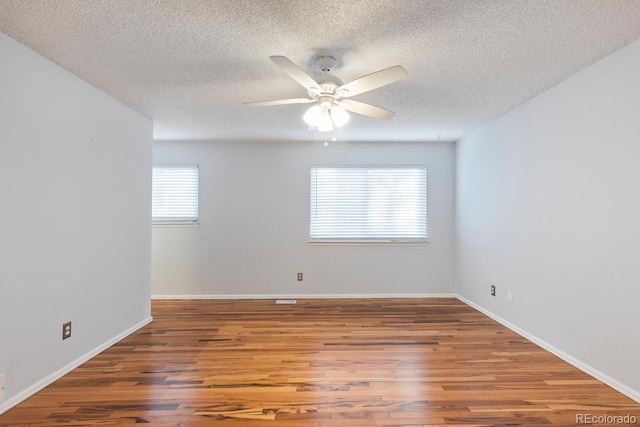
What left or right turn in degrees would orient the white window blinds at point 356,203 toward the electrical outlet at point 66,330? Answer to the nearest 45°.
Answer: approximately 45° to its right

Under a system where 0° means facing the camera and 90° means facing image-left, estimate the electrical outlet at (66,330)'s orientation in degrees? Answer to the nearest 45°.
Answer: approximately 315°

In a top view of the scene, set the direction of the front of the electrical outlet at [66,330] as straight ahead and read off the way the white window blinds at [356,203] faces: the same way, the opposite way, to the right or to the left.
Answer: to the right

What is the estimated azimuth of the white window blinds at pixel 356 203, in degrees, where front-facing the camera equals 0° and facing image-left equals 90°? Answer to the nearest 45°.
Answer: approximately 0°

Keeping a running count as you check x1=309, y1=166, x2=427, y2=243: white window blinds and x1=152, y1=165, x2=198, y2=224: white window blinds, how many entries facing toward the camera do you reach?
2

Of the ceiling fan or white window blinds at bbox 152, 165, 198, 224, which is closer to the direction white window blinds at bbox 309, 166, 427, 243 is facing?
the ceiling fan

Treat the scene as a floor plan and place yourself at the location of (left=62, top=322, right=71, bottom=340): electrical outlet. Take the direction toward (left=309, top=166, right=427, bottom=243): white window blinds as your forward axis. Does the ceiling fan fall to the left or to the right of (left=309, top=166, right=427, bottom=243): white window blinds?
right

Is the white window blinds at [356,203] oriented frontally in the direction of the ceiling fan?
yes

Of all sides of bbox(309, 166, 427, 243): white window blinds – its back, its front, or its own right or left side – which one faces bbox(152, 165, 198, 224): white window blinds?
right

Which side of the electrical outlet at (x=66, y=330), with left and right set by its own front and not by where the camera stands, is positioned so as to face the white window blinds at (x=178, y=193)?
left

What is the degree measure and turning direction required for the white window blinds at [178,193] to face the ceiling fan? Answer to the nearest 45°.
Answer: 0° — it already faces it
